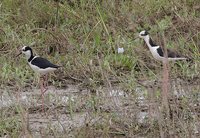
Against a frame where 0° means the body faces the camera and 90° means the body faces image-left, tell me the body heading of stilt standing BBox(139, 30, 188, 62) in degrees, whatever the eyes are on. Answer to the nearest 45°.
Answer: approximately 90°

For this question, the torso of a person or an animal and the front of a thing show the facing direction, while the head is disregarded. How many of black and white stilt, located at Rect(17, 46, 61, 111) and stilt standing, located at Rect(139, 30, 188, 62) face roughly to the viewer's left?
2

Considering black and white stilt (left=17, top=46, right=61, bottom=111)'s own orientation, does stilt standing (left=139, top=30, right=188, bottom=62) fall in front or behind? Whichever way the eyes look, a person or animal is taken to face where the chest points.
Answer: behind

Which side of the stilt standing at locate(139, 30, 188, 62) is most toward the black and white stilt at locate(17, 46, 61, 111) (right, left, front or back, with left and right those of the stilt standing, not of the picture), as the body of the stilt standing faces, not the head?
front

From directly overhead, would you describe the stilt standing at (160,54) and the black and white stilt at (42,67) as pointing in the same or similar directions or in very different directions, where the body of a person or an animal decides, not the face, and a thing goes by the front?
same or similar directions

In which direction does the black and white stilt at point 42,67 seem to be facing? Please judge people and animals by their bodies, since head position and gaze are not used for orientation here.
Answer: to the viewer's left
